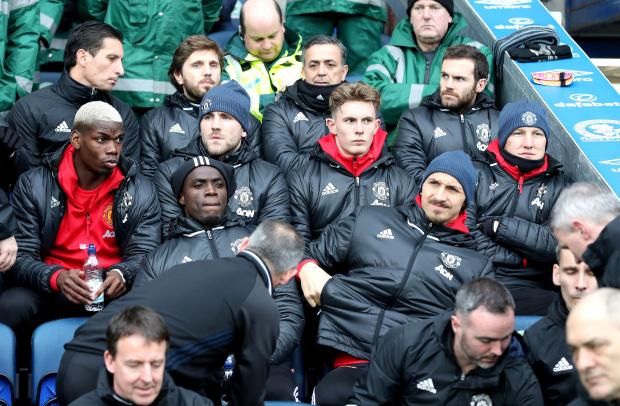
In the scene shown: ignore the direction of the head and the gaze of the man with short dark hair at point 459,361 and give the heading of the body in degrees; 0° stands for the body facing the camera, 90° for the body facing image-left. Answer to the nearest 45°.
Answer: approximately 315°

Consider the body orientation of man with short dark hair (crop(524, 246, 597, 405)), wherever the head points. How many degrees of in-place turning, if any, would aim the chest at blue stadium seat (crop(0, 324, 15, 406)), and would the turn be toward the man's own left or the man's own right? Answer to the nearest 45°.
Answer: approximately 135° to the man's own right

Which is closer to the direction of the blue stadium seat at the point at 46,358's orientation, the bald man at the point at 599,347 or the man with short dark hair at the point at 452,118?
the bald man

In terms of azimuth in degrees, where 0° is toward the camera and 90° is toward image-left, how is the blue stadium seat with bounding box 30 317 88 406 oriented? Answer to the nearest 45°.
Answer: approximately 0°
